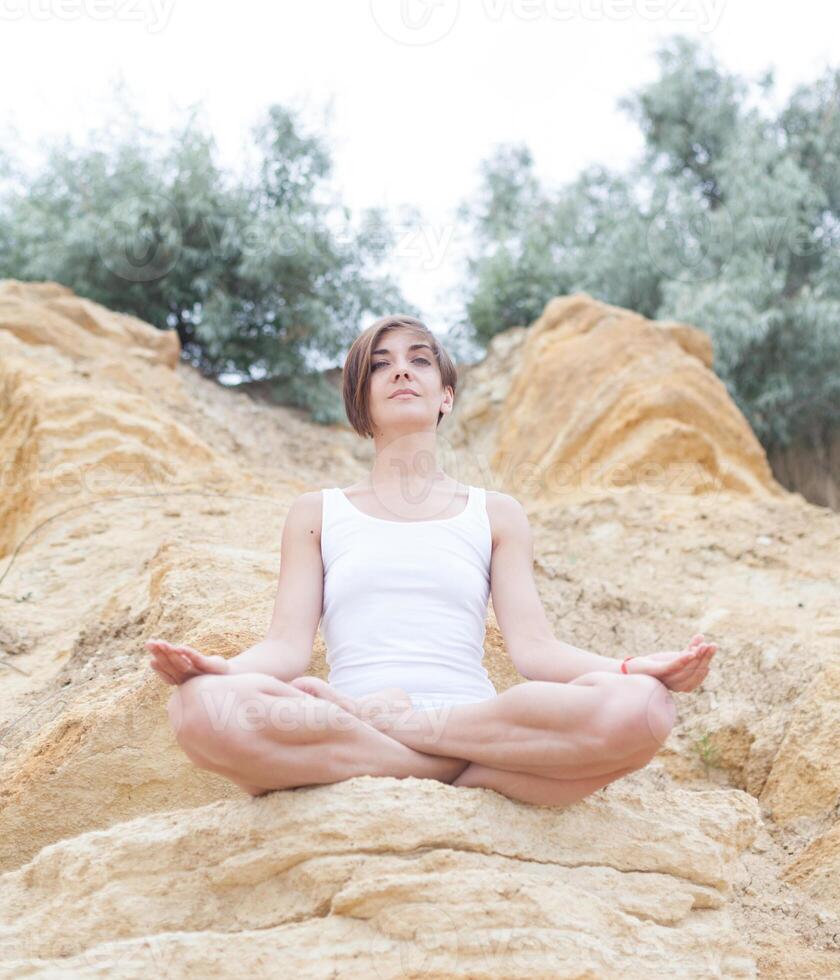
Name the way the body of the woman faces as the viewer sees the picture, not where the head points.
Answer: toward the camera

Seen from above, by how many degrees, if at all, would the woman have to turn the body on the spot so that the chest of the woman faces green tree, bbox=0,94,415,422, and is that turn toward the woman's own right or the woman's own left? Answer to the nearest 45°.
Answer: approximately 180°

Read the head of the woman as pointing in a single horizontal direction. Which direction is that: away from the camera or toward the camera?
toward the camera
